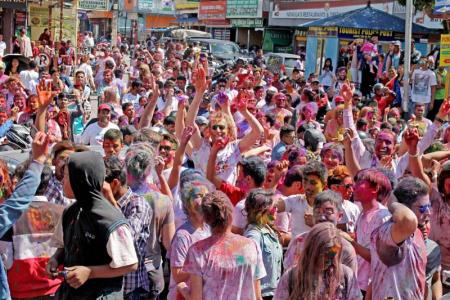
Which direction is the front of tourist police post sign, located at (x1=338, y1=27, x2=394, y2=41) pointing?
toward the camera

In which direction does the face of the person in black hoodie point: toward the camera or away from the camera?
away from the camera

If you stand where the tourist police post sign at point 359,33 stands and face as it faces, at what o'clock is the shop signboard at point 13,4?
the shop signboard at point 13,4 is roughly at 3 o'clock from the tourist police post sign at point 359,33.

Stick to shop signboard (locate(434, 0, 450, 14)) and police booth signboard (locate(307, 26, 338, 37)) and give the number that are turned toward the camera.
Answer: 2

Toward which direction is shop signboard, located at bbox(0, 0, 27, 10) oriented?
toward the camera

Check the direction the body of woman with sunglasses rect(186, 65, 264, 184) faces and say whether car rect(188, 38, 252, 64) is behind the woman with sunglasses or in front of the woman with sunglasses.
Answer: behind

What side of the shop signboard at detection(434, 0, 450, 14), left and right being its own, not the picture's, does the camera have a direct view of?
front

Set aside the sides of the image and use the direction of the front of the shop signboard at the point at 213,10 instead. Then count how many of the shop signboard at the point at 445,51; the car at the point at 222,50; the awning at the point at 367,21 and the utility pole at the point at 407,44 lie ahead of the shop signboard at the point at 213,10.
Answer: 4

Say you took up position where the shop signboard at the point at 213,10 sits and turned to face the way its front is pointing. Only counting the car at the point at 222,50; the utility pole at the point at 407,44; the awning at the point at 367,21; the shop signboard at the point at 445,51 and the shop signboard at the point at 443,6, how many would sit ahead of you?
5

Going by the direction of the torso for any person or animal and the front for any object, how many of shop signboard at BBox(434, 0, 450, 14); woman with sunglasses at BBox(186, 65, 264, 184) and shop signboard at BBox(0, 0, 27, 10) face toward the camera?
3
